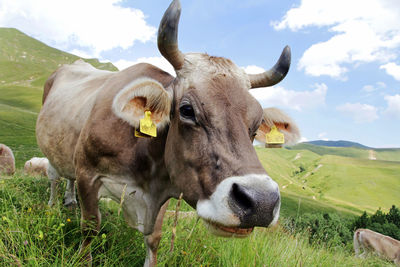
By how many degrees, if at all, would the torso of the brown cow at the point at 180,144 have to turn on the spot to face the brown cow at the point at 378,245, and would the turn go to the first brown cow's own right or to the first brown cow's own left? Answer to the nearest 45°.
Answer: approximately 90° to the first brown cow's own left

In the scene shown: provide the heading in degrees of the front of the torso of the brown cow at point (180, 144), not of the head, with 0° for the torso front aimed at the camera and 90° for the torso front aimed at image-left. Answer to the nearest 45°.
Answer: approximately 315°

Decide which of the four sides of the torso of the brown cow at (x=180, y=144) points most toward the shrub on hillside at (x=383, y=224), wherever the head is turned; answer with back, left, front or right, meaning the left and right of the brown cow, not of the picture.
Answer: left

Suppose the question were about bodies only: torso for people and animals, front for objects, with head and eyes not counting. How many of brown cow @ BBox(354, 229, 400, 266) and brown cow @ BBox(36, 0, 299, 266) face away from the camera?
0
